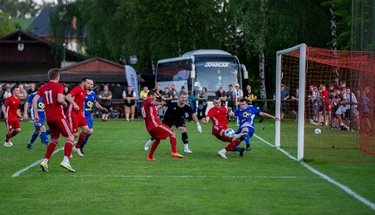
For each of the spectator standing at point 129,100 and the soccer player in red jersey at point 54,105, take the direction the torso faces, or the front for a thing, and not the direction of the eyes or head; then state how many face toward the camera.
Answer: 1

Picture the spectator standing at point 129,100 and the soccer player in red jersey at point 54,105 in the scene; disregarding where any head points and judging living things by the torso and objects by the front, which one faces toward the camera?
the spectator standing

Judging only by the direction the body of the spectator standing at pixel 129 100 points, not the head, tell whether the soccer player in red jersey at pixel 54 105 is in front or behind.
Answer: in front

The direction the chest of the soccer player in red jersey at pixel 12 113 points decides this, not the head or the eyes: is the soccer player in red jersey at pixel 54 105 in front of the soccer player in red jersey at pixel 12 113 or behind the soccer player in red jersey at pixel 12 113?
in front

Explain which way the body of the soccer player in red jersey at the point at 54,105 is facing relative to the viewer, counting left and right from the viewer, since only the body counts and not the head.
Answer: facing away from the viewer and to the right of the viewer

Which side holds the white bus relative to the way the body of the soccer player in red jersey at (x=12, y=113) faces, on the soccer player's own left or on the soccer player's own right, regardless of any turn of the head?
on the soccer player's own left

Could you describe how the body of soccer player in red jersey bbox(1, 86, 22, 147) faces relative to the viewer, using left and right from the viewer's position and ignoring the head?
facing the viewer and to the right of the viewer

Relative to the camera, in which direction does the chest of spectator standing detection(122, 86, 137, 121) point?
toward the camera

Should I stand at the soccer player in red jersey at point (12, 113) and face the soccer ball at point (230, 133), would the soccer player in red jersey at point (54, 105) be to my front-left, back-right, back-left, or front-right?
front-right

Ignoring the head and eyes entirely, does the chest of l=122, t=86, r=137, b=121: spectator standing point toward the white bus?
no

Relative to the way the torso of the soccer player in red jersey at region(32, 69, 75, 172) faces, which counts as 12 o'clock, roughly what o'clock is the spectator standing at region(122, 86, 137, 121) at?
The spectator standing is roughly at 11 o'clock from the soccer player in red jersey.

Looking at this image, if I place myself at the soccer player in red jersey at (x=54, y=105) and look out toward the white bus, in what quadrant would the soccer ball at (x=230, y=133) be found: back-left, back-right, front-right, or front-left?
front-right
